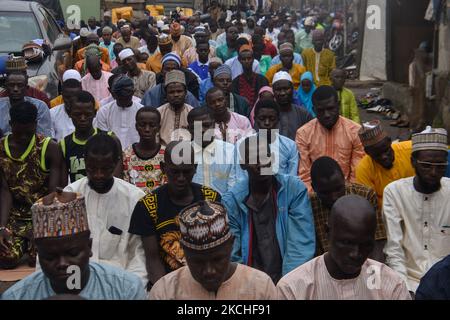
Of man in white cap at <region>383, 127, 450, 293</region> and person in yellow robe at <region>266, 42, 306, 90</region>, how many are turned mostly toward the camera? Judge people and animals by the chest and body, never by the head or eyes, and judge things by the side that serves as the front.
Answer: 2

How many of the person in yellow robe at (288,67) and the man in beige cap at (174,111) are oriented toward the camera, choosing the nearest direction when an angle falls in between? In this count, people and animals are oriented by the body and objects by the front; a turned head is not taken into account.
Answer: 2

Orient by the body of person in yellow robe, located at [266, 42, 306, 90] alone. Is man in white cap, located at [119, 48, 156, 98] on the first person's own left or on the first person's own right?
on the first person's own right

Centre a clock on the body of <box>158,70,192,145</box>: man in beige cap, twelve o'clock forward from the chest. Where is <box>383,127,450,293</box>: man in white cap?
<box>383,127,450,293</box>: man in white cap is roughly at 11 o'clock from <box>158,70,192,145</box>: man in beige cap.

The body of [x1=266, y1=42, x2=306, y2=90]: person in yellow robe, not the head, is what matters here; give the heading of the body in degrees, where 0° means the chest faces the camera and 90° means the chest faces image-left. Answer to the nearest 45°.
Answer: approximately 0°

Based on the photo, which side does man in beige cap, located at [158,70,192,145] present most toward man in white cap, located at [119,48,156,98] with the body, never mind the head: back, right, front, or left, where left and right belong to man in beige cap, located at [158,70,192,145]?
back

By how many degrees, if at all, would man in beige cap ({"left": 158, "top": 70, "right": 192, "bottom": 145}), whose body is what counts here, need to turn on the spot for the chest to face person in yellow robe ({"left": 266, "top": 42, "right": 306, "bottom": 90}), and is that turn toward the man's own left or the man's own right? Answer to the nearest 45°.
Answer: approximately 135° to the man's own left

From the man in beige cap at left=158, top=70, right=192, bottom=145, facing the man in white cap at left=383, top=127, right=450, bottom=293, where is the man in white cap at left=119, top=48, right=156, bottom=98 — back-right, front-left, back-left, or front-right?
back-left

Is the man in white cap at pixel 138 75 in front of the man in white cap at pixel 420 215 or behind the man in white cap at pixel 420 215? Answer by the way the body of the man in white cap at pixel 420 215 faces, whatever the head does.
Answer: behind
